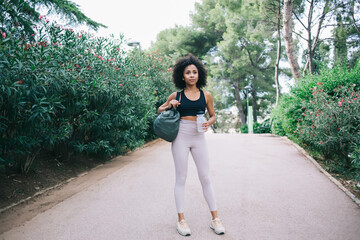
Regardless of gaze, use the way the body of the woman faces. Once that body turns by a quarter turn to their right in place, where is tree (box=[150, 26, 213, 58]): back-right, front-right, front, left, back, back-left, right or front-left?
right

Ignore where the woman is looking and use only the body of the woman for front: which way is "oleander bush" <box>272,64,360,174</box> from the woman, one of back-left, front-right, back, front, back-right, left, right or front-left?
back-left

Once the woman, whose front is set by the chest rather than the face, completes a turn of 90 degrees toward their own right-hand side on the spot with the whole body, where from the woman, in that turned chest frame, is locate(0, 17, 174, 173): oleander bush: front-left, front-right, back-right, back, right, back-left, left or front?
front-right

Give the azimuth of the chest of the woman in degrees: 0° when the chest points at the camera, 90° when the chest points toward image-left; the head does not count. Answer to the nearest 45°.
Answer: approximately 0°
